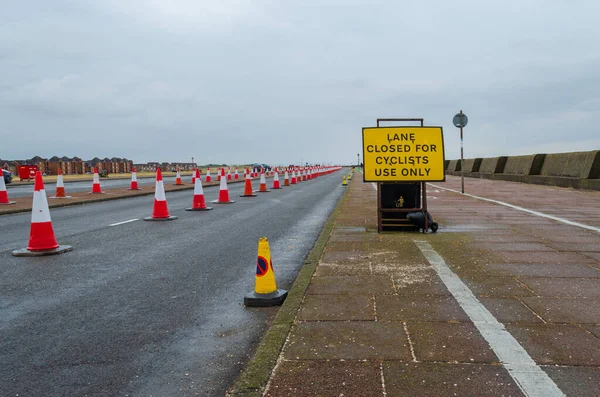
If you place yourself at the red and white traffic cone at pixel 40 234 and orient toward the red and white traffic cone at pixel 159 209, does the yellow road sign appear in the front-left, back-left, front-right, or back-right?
front-right

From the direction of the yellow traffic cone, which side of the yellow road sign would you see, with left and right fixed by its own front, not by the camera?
front

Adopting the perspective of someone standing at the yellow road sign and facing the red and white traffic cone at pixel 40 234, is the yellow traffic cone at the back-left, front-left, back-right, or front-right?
front-left

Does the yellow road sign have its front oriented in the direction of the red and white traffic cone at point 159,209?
no

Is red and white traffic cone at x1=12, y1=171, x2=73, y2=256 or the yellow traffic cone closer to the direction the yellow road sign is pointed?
the yellow traffic cone

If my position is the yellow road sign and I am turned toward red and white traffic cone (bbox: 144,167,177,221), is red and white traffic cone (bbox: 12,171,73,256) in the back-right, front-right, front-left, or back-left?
front-left

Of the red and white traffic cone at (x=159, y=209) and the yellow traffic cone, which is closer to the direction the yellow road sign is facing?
the yellow traffic cone

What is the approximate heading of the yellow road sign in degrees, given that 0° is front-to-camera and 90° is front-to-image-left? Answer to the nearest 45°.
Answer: approximately 0°

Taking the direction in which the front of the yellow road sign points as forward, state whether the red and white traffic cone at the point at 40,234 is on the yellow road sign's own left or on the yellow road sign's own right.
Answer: on the yellow road sign's own right

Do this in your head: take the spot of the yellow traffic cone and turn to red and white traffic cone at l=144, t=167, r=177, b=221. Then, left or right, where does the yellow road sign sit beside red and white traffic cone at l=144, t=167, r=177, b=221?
right
